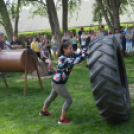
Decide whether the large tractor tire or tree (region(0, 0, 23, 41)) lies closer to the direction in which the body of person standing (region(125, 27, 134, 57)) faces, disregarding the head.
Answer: the large tractor tire

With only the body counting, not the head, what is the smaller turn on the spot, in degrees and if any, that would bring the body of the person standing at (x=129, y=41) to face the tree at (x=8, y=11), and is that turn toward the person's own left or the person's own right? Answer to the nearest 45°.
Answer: approximately 90° to the person's own right

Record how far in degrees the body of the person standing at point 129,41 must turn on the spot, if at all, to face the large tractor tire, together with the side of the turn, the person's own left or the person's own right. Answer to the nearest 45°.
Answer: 0° — they already face it

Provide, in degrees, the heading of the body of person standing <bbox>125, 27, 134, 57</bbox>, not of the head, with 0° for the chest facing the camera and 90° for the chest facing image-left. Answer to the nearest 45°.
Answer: approximately 0°
